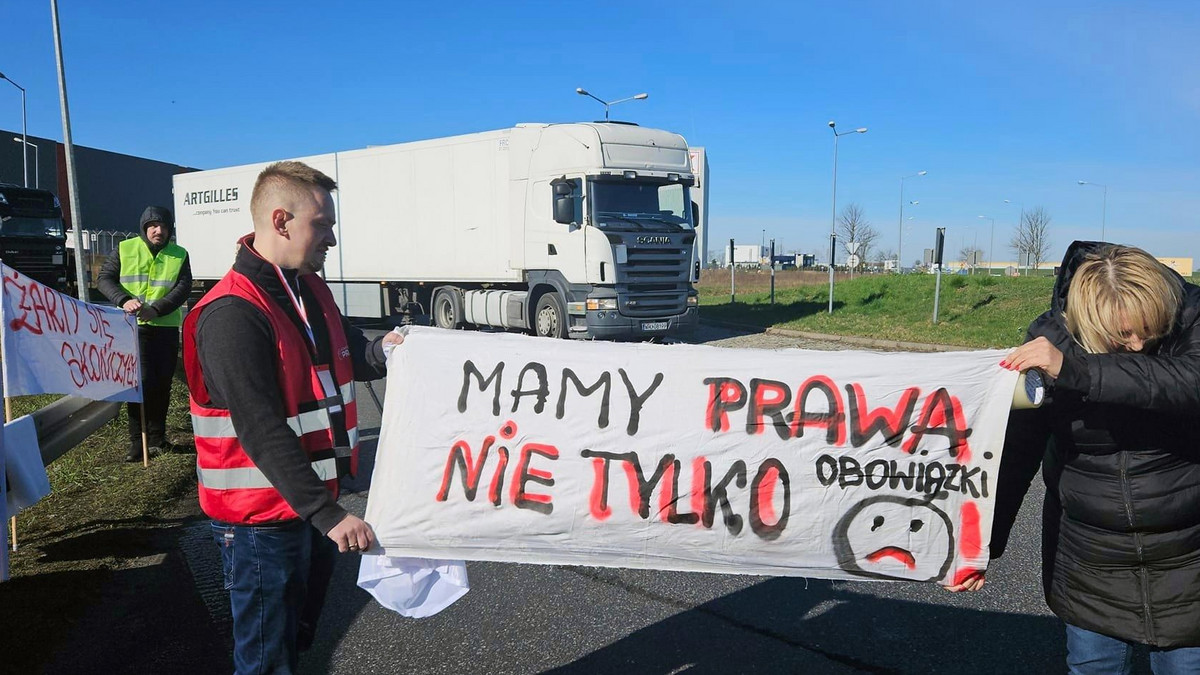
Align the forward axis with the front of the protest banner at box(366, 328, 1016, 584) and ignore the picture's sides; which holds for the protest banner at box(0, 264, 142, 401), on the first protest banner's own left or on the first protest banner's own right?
on the first protest banner's own right

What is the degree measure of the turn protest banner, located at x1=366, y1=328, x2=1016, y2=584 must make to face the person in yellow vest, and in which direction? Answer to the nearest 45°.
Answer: approximately 135° to its right

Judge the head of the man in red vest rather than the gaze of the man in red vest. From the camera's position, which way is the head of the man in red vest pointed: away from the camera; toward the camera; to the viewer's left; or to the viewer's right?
to the viewer's right

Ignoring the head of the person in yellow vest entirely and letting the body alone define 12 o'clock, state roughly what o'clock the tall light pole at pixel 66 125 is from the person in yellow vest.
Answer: The tall light pole is roughly at 6 o'clock from the person in yellow vest.

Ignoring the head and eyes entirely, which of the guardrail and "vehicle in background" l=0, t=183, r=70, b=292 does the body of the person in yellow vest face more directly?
the guardrail

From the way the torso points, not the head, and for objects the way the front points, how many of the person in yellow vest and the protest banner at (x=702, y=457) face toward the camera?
2

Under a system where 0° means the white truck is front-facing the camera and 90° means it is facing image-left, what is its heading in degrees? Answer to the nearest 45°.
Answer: approximately 315°

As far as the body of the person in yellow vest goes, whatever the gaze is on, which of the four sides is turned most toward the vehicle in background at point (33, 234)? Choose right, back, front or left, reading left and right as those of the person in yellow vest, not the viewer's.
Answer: back

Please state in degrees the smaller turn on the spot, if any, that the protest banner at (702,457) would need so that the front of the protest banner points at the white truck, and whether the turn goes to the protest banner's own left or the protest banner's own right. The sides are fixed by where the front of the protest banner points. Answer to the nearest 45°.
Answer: approximately 180°

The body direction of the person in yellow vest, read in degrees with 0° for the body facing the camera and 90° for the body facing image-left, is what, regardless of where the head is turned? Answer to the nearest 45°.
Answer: approximately 0°
